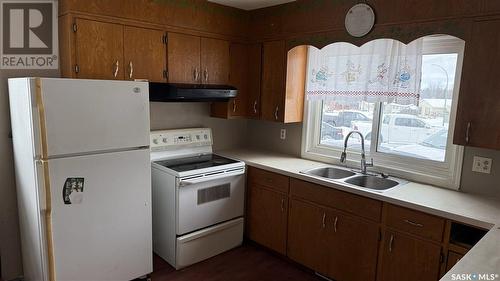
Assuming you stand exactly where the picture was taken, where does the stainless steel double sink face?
facing the viewer and to the left of the viewer

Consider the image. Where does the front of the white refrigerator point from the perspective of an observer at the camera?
facing the viewer and to the right of the viewer

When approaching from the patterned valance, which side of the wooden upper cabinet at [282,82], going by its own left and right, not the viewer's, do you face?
left

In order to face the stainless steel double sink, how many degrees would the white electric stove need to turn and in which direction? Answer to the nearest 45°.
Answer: approximately 45° to its left

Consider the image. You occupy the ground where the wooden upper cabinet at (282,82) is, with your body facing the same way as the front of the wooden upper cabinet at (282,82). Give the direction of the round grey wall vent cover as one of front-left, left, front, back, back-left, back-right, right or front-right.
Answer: left

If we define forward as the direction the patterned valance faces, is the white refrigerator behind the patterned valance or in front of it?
in front
